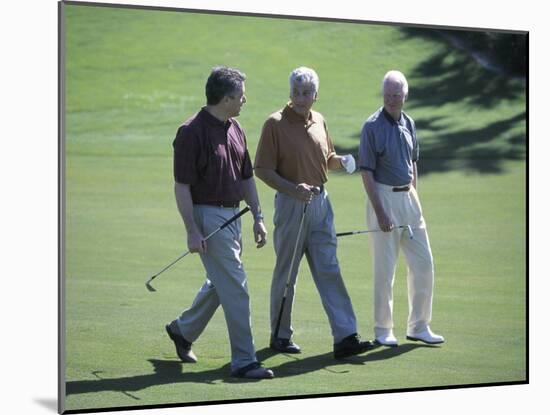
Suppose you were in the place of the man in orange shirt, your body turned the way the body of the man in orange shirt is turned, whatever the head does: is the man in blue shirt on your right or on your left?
on your left

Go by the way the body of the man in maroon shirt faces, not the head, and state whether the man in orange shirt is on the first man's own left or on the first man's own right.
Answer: on the first man's own left

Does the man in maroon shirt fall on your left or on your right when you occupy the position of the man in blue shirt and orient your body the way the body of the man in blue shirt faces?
on your right

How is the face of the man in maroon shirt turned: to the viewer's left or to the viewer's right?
to the viewer's right

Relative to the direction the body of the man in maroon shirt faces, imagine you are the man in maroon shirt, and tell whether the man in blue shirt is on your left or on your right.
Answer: on your left

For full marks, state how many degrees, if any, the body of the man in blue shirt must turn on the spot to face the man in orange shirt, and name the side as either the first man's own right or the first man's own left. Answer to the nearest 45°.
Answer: approximately 90° to the first man's own right

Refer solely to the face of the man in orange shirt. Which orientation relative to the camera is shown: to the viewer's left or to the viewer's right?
to the viewer's left
